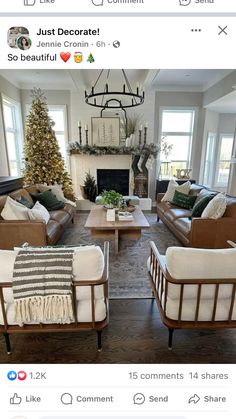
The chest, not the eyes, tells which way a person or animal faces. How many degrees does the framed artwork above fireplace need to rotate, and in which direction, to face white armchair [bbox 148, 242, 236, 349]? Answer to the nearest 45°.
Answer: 0° — it already faces it

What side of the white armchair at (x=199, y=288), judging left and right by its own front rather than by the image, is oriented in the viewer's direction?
back

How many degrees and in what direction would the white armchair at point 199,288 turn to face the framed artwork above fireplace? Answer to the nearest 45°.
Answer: approximately 45° to its left
